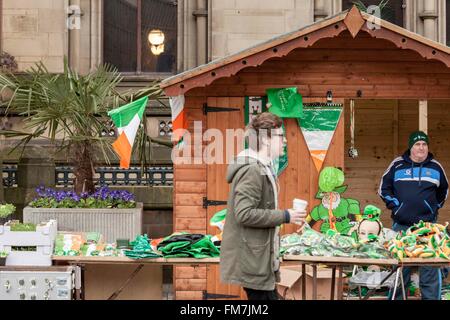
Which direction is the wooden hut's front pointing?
toward the camera

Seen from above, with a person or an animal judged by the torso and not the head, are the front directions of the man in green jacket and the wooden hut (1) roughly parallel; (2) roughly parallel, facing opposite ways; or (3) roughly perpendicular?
roughly perpendicular

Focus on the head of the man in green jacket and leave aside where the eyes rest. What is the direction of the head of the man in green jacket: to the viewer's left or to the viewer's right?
to the viewer's right

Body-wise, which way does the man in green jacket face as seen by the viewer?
to the viewer's right

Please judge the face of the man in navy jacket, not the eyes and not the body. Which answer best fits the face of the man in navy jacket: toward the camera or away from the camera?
toward the camera

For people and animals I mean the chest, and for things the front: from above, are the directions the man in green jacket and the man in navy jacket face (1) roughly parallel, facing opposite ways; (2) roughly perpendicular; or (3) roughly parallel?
roughly perpendicular

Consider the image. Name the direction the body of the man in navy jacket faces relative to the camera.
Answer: toward the camera

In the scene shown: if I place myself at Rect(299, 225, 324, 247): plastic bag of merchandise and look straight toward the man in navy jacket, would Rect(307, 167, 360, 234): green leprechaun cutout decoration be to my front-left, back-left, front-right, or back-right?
front-left
